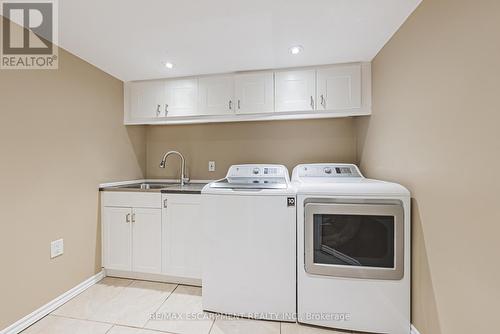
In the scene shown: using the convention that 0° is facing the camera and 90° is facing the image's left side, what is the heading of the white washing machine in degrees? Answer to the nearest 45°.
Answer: approximately 0°

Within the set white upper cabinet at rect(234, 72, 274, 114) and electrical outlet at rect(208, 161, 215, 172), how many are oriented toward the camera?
2

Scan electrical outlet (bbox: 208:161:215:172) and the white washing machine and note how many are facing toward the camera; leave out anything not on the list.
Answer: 2

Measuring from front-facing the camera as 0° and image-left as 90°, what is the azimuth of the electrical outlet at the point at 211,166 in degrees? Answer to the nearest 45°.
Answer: approximately 0°

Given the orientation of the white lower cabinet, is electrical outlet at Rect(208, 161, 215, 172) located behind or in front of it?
behind
